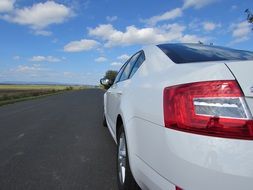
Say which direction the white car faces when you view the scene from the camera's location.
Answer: facing away from the viewer and to the left of the viewer
